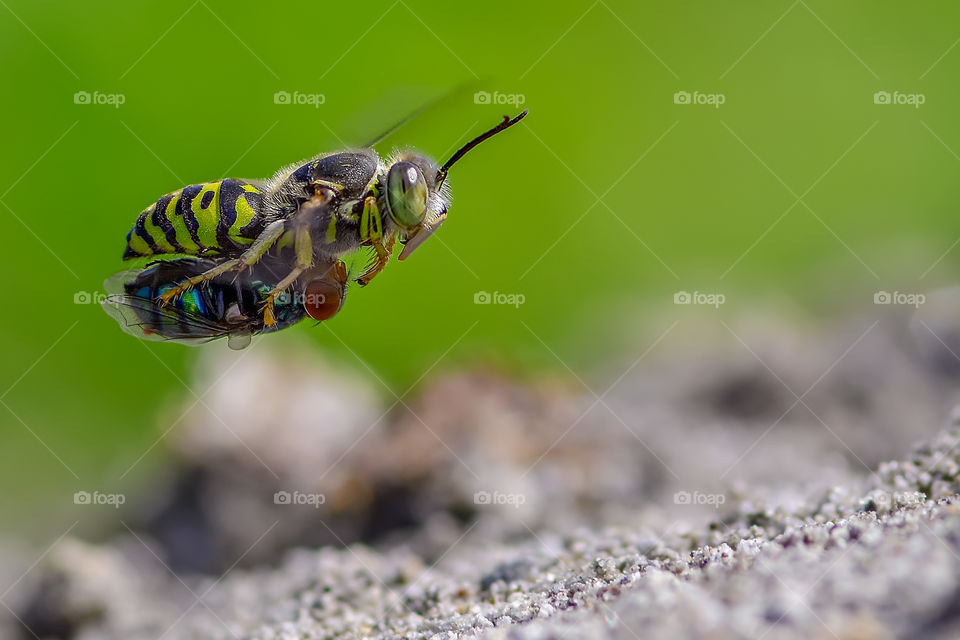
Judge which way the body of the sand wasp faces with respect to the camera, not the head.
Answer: to the viewer's right
